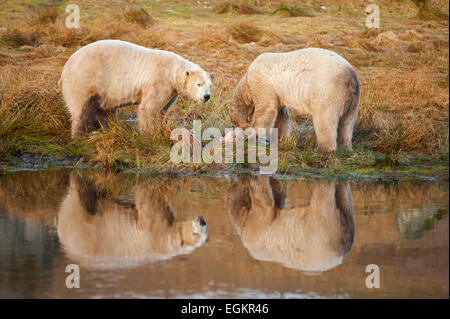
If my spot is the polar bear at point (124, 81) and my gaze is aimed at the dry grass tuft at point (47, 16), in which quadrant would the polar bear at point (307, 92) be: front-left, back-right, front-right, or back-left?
back-right

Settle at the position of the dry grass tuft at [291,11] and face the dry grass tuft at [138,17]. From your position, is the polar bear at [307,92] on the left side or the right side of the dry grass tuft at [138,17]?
left

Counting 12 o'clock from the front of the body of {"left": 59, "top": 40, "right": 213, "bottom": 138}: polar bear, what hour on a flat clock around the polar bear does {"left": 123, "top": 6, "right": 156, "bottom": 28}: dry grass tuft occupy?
The dry grass tuft is roughly at 9 o'clock from the polar bear.

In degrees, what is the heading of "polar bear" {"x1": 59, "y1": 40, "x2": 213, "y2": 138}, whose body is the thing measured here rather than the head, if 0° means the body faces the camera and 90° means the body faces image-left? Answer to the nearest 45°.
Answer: approximately 270°

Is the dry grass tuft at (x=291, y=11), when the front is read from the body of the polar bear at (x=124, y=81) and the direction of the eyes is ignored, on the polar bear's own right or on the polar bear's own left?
on the polar bear's own left

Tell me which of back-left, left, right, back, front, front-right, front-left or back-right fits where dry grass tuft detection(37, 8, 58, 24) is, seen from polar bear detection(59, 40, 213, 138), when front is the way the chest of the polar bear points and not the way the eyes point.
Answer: left

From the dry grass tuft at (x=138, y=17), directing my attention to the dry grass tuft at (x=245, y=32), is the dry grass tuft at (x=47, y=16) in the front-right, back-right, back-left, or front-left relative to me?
back-right
